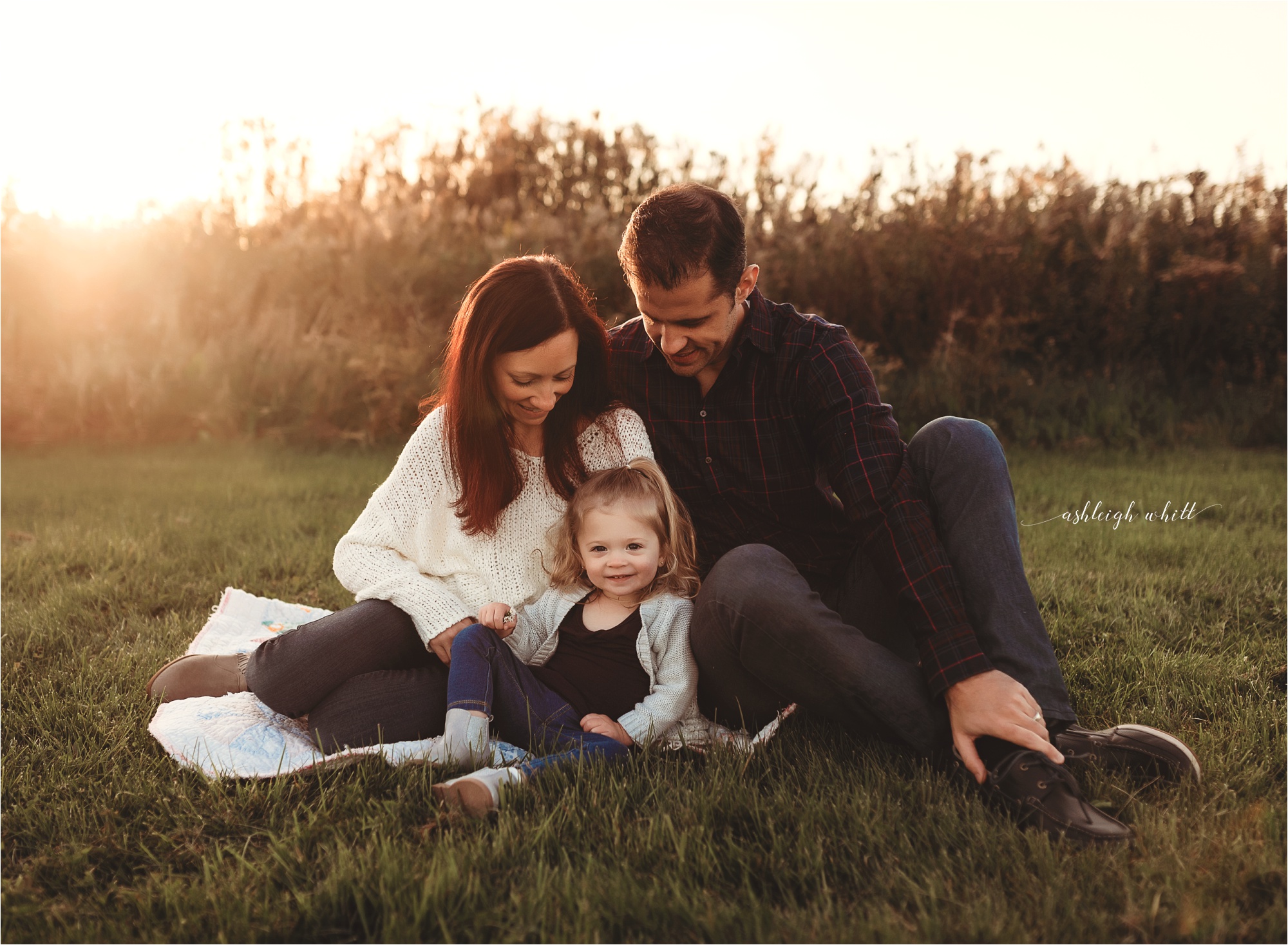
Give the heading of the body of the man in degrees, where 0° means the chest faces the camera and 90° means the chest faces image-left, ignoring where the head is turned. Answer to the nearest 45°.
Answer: approximately 0°

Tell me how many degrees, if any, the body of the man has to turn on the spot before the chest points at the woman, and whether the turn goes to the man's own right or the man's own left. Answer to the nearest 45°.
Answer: approximately 90° to the man's own right

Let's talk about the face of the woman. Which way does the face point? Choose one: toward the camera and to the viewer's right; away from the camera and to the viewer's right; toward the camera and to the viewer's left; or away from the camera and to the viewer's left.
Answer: toward the camera and to the viewer's right
